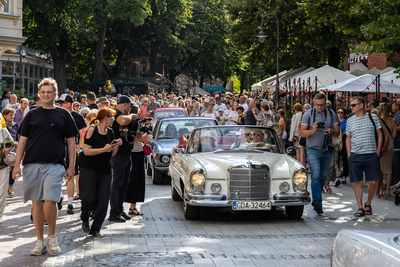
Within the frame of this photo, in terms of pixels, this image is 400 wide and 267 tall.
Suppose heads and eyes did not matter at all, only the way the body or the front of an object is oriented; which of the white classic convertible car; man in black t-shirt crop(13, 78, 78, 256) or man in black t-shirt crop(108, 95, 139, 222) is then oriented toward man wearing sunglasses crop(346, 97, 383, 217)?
man in black t-shirt crop(108, 95, 139, 222)

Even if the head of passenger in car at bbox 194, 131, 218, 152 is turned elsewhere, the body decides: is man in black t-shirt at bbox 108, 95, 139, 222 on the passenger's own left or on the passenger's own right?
on the passenger's own right

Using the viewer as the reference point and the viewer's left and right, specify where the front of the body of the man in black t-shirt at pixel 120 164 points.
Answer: facing to the right of the viewer

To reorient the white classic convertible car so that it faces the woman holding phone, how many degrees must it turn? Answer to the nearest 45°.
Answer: approximately 45° to its right

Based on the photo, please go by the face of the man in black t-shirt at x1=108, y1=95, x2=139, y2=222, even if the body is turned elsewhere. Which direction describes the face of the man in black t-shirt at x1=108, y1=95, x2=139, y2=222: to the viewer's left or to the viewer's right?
to the viewer's right

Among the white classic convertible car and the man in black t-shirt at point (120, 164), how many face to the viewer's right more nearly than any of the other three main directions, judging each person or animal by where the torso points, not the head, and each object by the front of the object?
1

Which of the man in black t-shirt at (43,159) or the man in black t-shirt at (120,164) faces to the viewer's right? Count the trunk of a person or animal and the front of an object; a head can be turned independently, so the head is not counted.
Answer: the man in black t-shirt at (120,164)

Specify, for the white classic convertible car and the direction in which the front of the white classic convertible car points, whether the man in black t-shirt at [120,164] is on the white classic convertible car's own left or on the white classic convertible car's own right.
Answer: on the white classic convertible car's own right

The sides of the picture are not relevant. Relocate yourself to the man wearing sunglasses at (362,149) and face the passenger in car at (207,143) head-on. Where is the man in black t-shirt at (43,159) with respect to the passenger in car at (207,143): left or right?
left

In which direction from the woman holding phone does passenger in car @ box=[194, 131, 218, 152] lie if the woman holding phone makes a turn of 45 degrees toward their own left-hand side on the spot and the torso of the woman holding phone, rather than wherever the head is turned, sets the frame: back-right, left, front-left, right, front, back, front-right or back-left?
front-left

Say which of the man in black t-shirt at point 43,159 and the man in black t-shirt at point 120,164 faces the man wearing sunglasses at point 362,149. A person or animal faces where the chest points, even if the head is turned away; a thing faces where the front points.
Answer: the man in black t-shirt at point 120,164

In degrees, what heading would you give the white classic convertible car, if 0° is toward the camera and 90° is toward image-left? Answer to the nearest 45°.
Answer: approximately 0°
